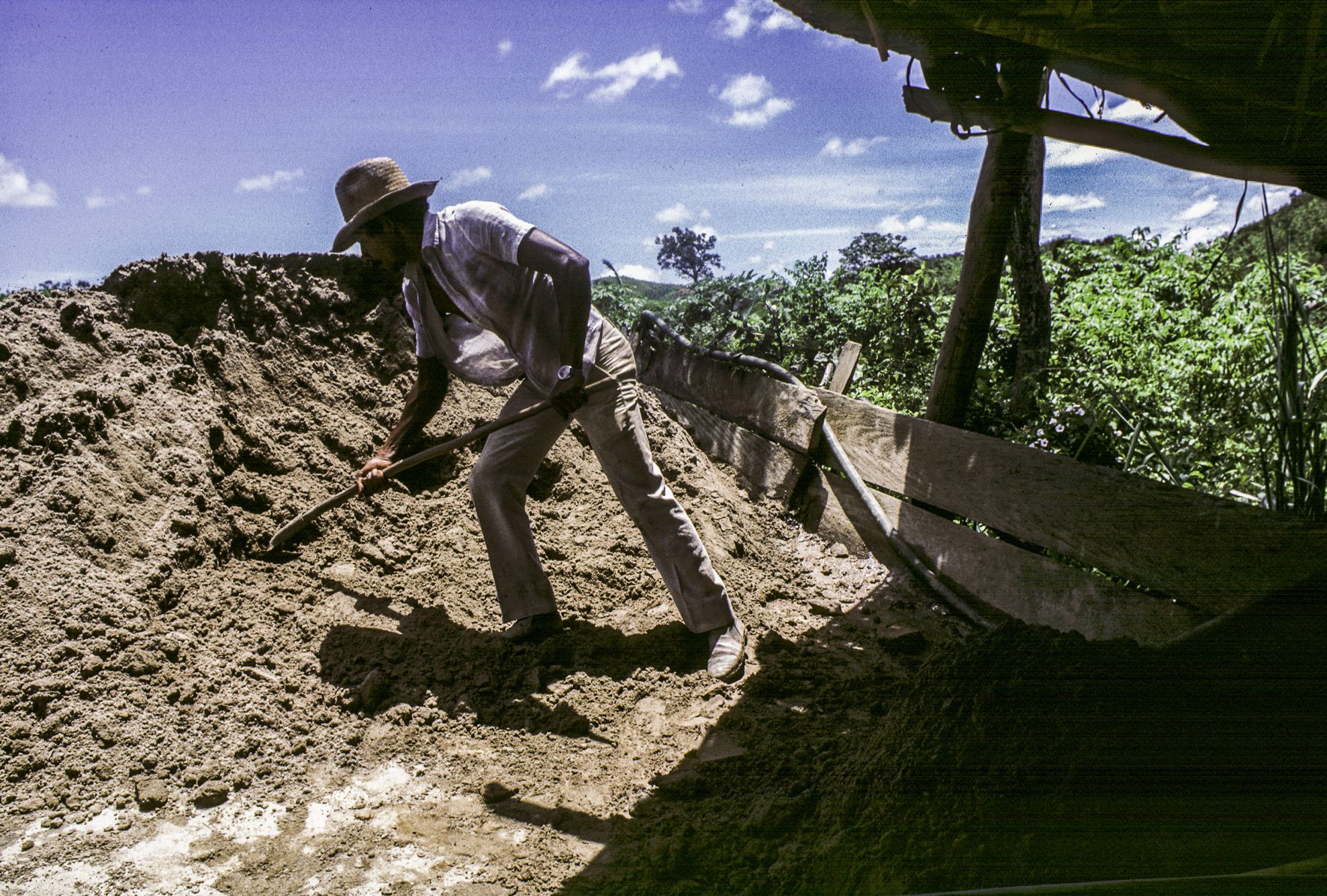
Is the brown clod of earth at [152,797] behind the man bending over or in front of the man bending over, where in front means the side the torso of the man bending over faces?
in front

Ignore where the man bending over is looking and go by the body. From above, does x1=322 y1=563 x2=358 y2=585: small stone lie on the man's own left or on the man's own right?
on the man's own right

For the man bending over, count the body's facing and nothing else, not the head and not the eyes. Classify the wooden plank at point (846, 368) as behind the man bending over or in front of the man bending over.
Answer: behind

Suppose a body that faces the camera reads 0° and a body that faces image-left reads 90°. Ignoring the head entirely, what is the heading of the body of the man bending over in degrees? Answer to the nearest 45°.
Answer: approximately 45°
